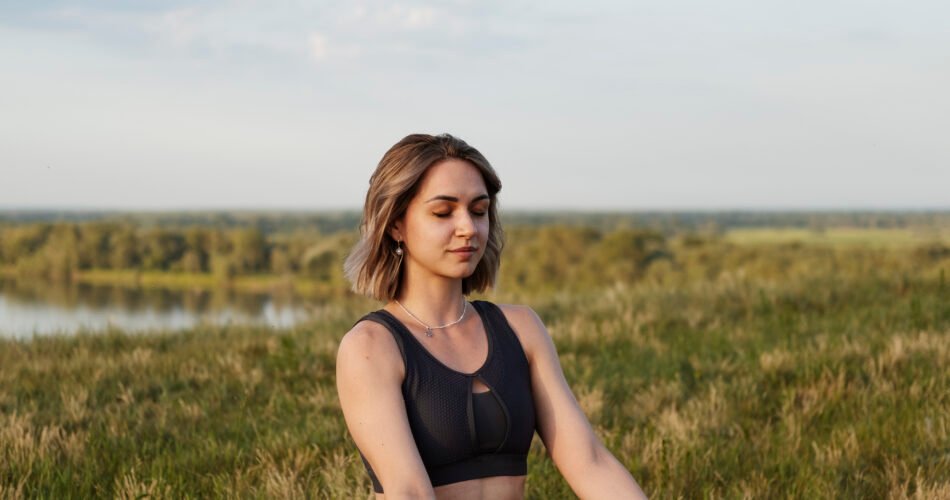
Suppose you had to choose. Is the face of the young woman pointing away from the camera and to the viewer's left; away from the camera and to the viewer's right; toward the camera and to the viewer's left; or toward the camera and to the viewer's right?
toward the camera and to the viewer's right

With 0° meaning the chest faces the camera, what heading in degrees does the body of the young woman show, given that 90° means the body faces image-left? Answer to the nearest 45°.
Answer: approximately 315°
